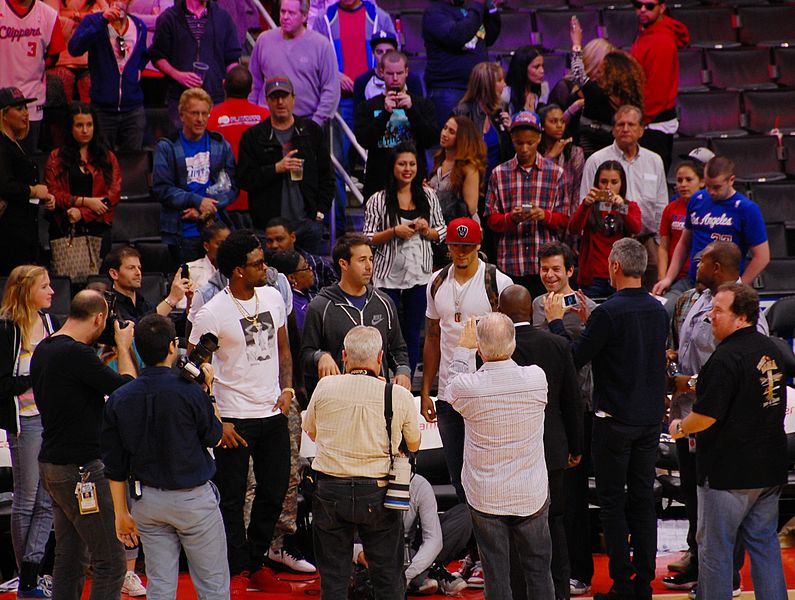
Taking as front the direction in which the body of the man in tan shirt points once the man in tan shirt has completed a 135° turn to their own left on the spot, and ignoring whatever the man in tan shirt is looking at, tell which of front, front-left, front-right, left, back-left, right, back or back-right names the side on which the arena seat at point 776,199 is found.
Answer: back

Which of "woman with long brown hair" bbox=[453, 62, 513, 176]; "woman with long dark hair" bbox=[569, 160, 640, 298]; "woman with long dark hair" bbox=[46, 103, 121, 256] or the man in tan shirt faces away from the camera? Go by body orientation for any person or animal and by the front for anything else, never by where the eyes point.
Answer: the man in tan shirt

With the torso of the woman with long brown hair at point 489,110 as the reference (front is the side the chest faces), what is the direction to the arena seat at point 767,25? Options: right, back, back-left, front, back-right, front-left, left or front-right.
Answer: left

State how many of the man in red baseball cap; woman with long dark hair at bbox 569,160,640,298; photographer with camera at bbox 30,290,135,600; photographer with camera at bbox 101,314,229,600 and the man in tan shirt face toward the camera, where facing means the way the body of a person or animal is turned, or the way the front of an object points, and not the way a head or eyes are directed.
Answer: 2

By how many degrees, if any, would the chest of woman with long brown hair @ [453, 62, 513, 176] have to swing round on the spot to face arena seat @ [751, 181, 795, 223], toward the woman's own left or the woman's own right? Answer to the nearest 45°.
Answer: approximately 90° to the woman's own left

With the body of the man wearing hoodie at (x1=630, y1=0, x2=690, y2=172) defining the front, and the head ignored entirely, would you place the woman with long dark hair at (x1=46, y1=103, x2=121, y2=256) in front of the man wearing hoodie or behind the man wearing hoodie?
in front

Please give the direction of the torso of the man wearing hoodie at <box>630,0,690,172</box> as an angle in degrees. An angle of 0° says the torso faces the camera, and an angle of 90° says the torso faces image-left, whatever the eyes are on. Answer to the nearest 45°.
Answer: approximately 45°

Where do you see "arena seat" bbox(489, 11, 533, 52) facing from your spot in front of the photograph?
facing the viewer and to the left of the viewer

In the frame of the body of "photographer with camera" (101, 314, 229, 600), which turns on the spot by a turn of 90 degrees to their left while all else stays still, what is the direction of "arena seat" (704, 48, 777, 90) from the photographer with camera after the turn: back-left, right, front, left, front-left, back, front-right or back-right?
right

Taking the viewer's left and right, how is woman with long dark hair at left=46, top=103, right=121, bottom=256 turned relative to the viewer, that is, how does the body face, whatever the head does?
facing the viewer

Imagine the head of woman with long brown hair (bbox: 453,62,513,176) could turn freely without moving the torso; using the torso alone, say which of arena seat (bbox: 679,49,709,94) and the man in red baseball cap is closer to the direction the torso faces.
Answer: the man in red baseball cap

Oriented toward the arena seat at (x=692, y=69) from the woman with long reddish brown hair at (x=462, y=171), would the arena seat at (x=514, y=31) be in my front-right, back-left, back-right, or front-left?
front-left

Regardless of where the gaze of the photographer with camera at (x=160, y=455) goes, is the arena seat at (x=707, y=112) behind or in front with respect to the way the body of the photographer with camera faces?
in front

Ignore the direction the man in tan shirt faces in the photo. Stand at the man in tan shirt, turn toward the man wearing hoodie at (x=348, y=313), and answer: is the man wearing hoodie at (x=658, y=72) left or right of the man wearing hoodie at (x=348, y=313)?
right

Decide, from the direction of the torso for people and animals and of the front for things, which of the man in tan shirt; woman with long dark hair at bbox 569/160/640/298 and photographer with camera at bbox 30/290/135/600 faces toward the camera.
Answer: the woman with long dark hair

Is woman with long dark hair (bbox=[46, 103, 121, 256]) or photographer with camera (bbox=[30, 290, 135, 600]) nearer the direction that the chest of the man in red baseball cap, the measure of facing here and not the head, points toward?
the photographer with camera

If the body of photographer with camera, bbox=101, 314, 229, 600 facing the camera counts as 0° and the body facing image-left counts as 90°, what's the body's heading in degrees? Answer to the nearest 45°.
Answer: approximately 225°

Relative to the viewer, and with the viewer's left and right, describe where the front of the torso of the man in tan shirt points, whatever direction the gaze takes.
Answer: facing away from the viewer

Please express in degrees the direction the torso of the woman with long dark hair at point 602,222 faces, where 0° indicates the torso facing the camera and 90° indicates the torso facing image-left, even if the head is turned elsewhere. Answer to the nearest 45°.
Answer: approximately 0°
